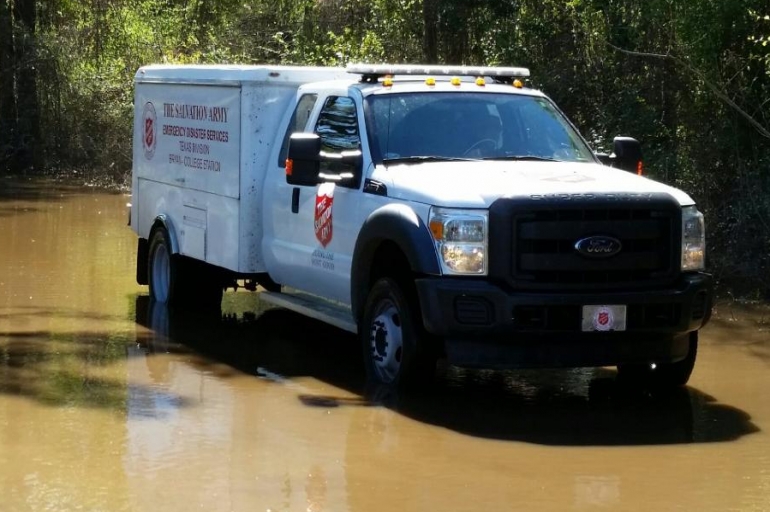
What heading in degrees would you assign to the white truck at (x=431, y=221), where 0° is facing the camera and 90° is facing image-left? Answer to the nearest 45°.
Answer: approximately 315°
